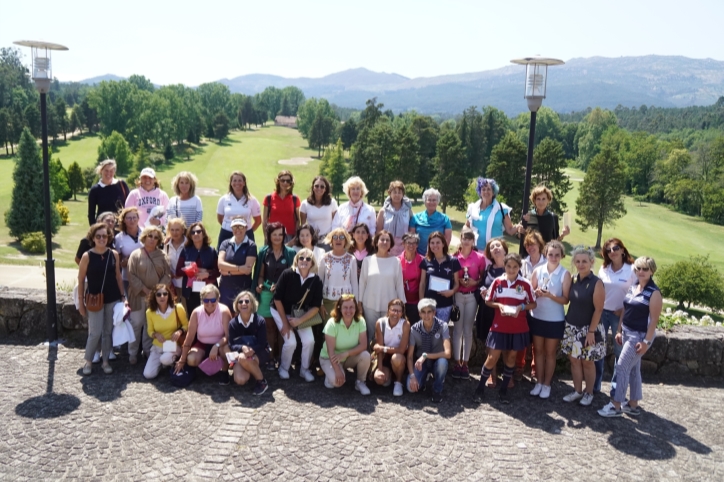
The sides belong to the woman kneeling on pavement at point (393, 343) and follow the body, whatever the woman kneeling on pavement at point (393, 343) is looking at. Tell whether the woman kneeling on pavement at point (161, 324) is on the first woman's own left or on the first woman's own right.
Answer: on the first woman's own right

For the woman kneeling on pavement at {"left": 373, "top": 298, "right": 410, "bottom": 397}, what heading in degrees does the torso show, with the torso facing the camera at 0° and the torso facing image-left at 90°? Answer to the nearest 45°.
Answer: approximately 0°

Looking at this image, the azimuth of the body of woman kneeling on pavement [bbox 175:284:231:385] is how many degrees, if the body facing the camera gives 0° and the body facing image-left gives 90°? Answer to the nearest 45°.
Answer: approximately 0°

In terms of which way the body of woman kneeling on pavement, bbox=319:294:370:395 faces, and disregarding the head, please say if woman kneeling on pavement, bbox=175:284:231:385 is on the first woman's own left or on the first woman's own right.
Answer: on the first woman's own right

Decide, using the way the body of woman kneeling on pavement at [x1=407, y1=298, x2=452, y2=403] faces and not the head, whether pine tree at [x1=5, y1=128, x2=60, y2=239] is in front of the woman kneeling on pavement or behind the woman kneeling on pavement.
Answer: behind

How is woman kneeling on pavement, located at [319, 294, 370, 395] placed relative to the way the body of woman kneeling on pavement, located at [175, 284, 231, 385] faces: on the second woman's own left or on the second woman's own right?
on the second woman's own left
